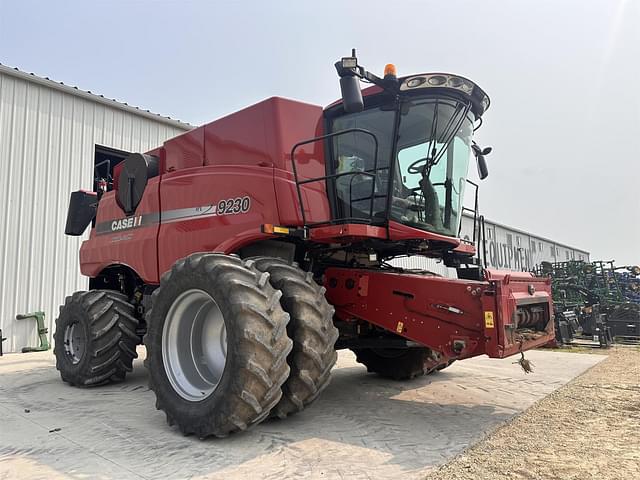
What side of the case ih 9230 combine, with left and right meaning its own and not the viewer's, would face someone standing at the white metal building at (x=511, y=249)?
left

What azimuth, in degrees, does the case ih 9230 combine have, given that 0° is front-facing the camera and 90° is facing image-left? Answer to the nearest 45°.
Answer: approximately 315°

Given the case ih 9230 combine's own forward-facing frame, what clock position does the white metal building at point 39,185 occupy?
The white metal building is roughly at 6 o'clock from the case ih 9230 combine.
